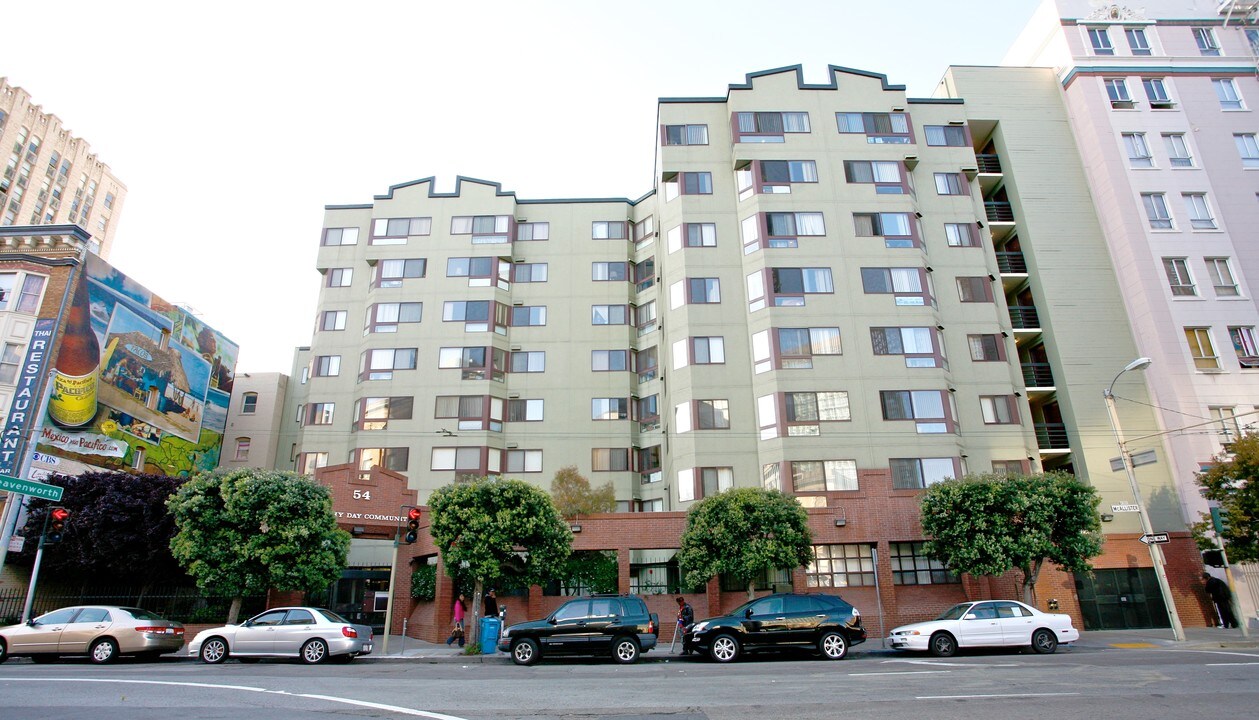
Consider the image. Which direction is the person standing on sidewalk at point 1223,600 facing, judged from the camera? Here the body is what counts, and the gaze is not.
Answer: to the viewer's left

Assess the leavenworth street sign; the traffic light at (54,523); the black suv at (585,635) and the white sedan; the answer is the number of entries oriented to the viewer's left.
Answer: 2

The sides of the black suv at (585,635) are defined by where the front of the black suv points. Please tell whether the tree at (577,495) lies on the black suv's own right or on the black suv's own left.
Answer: on the black suv's own right

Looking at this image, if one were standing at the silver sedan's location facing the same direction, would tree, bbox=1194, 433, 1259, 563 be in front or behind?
behind

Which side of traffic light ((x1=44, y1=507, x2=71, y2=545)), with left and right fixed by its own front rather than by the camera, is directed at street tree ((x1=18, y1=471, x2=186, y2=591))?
back

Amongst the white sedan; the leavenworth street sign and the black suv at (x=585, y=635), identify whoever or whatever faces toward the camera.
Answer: the leavenworth street sign

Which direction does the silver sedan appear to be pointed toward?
to the viewer's left

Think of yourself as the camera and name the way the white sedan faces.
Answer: facing to the left of the viewer

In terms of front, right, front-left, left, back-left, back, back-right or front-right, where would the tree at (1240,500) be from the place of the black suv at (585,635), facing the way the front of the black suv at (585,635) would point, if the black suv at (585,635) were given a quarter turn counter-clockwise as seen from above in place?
left

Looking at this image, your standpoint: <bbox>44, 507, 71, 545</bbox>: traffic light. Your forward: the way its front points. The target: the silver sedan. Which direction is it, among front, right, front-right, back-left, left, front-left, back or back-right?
front-left

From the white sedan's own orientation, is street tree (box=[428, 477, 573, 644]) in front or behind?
in front

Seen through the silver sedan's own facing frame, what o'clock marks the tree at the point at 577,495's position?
The tree is roughly at 5 o'clock from the silver sedan.

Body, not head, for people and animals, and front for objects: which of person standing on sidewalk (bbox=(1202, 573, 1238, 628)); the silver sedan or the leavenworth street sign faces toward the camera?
the leavenworth street sign

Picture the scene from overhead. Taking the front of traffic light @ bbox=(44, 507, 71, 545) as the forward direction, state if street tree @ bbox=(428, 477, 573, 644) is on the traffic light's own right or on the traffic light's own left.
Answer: on the traffic light's own left

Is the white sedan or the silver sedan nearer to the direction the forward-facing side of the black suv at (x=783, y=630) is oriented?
the silver sedan

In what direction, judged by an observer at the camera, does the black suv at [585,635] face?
facing to the left of the viewer

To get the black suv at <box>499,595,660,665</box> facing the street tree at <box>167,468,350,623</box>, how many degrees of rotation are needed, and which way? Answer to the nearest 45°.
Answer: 0° — it already faces it

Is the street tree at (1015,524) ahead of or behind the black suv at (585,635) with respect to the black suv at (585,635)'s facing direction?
behind

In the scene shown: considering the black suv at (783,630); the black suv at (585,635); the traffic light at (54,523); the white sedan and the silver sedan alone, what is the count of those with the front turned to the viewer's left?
4
